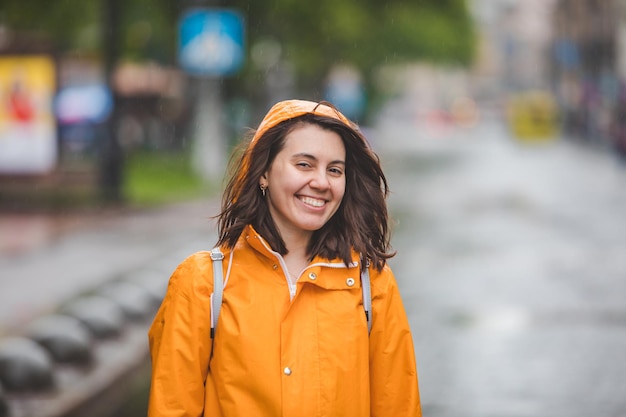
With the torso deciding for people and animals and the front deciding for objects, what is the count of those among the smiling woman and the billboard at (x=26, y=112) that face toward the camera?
2

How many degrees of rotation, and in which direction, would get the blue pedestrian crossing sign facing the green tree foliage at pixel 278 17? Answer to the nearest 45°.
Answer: approximately 180°

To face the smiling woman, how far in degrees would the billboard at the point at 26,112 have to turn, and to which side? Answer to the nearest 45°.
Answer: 0° — it already faces them

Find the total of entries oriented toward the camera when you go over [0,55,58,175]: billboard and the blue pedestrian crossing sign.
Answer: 2

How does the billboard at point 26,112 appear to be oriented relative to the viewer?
toward the camera

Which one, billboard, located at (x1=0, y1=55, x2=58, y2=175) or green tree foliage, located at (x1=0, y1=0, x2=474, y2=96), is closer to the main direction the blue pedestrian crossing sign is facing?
the billboard

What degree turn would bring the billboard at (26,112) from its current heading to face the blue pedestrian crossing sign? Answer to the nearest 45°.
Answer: approximately 135° to its left

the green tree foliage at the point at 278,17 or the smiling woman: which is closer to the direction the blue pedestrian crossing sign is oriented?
the smiling woman

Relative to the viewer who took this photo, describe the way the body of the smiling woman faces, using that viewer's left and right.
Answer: facing the viewer

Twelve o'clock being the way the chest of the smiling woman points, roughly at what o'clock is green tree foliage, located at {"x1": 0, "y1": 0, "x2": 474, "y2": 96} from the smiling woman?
The green tree foliage is roughly at 6 o'clock from the smiling woman.

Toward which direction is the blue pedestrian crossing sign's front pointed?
toward the camera

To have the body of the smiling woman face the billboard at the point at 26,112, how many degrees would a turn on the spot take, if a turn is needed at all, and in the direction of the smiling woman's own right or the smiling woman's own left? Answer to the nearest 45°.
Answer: approximately 180°

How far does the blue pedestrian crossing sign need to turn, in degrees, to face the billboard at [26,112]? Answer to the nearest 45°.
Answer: approximately 45° to its right
